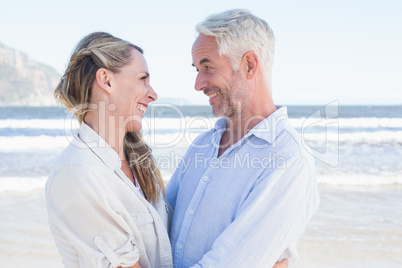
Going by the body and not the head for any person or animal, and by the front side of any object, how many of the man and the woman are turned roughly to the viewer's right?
1

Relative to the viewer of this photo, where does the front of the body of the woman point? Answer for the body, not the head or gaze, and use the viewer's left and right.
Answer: facing to the right of the viewer

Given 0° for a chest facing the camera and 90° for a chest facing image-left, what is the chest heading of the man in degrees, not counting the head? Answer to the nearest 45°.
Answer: approximately 45°

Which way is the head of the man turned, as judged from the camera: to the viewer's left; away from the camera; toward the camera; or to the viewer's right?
to the viewer's left

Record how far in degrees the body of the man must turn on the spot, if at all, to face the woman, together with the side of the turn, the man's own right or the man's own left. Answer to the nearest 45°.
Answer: approximately 45° to the man's own right

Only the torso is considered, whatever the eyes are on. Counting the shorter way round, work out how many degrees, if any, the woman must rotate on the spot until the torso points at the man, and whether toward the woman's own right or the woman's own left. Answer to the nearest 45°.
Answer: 0° — they already face them

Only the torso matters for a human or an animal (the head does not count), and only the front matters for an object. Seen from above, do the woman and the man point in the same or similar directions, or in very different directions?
very different directions

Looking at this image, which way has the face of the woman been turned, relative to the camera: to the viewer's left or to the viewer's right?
to the viewer's right
